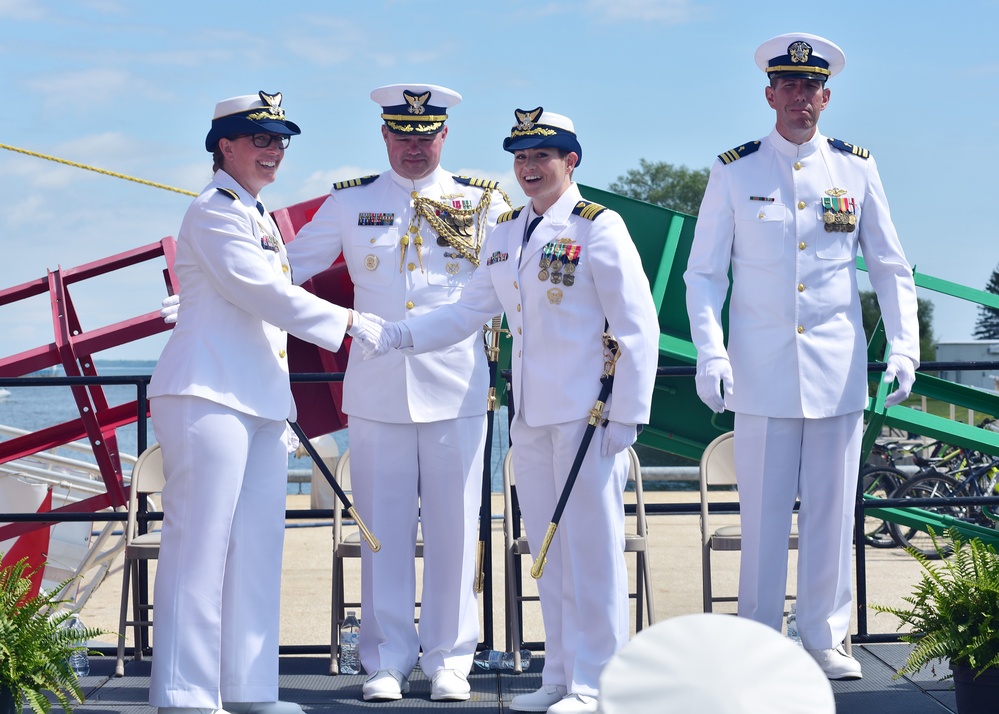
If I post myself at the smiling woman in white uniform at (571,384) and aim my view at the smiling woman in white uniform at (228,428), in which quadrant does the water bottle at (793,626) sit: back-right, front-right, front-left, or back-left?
back-right

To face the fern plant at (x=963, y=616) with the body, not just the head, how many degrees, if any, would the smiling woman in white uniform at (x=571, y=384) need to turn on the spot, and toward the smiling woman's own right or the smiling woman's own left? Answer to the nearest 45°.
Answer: approximately 135° to the smiling woman's own left

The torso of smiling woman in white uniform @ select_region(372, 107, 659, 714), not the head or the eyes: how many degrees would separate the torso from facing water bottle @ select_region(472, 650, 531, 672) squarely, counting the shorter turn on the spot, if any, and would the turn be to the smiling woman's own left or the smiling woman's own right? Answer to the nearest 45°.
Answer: approximately 135° to the smiling woman's own right

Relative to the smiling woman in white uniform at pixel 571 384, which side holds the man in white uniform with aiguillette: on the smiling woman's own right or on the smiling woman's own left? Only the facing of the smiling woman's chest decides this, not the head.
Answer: on the smiling woman's own right

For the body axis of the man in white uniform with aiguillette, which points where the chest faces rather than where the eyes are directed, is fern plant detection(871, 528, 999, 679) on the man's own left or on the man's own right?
on the man's own left

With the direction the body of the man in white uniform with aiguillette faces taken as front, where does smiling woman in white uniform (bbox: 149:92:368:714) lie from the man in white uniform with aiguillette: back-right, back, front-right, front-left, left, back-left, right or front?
front-right

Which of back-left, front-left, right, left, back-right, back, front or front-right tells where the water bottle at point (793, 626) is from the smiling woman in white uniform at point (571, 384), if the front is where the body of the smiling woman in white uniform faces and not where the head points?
back

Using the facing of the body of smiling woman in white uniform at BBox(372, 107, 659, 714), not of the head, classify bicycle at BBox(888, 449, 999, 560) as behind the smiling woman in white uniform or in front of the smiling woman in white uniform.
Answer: behind

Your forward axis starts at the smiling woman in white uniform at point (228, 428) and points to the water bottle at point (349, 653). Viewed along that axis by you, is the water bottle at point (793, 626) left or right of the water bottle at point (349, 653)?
right
